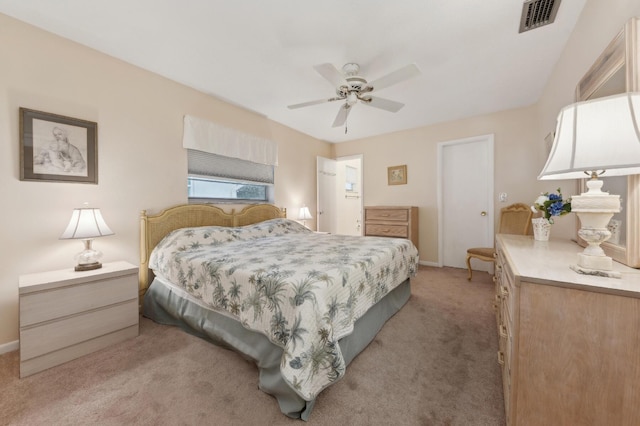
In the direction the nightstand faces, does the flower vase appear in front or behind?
in front

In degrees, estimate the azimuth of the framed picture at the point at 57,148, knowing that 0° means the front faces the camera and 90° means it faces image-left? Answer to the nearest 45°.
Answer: approximately 315°

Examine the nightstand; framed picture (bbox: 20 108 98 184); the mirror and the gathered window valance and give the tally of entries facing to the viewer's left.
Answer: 1

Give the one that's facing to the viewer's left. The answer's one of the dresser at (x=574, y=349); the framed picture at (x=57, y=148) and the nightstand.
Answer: the dresser

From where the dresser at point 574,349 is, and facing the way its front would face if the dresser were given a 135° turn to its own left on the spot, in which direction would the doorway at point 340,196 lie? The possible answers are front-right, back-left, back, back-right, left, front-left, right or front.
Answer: back

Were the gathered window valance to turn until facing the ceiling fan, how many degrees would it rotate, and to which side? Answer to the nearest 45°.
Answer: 0° — it already faces it

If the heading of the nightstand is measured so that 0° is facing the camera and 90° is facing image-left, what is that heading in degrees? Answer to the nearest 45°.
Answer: approximately 315°

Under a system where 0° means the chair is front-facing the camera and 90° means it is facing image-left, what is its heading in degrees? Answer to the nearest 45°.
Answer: approximately 45°

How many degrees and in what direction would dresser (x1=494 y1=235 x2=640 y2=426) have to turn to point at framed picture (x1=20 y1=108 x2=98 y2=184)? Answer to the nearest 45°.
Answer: approximately 45° to its left

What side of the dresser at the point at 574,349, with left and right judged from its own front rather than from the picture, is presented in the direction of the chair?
right

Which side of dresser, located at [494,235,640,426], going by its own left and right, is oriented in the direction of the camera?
left

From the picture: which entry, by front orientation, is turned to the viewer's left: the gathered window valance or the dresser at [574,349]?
the dresser
